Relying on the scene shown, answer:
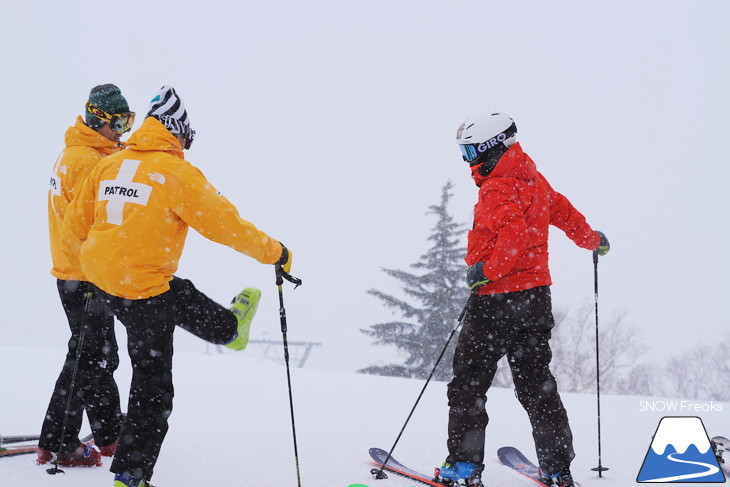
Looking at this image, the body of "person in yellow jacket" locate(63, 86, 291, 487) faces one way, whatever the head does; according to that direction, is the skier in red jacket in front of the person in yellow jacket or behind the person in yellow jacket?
in front

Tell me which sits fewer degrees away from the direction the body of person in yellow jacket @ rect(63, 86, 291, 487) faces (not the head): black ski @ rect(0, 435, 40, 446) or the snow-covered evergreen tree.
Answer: the snow-covered evergreen tree

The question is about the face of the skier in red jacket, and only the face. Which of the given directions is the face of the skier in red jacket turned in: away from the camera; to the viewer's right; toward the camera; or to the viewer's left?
to the viewer's left

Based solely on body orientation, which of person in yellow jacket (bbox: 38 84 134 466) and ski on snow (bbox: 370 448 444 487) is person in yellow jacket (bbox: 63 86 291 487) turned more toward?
the ski on snow

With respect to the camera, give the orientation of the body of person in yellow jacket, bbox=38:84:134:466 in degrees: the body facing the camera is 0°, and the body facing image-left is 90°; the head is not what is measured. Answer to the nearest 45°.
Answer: approximately 270°

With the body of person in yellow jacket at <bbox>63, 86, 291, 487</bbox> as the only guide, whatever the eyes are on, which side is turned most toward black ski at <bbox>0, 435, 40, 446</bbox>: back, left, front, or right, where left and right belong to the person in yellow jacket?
left

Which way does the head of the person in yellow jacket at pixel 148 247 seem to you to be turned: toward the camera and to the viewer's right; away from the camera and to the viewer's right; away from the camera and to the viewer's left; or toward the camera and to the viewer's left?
away from the camera and to the viewer's right

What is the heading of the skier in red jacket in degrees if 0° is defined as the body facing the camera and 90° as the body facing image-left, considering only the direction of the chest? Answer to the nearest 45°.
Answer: approximately 135°
